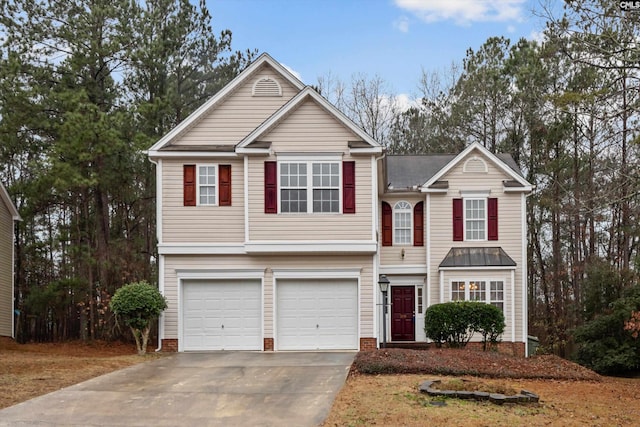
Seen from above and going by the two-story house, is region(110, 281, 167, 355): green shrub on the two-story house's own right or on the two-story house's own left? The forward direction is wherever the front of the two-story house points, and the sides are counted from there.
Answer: on the two-story house's own right

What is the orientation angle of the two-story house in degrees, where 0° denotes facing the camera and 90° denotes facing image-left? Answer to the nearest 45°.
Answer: approximately 0°

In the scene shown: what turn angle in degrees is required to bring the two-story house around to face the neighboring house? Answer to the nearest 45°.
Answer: approximately 135° to its right

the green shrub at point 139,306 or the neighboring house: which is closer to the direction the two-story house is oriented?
the green shrub

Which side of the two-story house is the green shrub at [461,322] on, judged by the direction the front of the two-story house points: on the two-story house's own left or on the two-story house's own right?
on the two-story house's own left

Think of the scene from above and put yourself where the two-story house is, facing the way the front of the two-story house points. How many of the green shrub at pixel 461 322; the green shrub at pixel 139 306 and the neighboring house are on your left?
1
